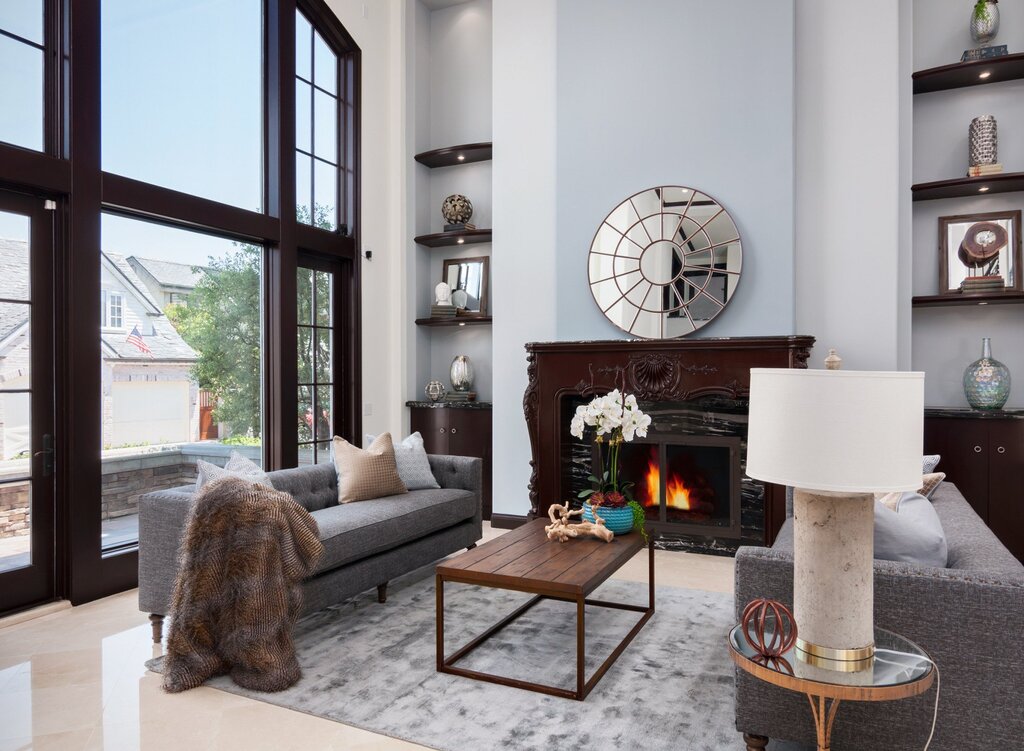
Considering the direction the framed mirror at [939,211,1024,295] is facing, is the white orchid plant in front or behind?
in front

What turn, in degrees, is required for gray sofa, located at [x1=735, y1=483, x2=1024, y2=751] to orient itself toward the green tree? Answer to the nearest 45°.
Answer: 0° — it already faces it

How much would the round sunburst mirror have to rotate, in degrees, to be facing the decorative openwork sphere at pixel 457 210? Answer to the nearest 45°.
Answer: approximately 135° to its right

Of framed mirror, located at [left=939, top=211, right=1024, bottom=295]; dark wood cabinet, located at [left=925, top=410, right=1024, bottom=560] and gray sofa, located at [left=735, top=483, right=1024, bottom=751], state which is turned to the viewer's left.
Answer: the gray sofa

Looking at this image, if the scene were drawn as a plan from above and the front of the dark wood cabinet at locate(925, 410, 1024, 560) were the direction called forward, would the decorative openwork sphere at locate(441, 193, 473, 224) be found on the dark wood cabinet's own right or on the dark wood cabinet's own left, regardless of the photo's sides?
on the dark wood cabinet's own right

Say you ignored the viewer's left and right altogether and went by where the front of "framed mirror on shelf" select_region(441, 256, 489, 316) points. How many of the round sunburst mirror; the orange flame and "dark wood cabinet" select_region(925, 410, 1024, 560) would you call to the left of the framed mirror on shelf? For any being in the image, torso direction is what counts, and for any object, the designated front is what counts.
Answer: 3

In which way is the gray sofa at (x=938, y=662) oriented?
to the viewer's left

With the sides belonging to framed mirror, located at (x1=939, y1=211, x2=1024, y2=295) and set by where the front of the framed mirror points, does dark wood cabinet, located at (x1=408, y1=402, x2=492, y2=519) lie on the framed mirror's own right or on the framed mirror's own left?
on the framed mirror's own right

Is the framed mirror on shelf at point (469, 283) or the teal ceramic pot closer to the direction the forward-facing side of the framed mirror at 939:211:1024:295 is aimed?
the teal ceramic pot

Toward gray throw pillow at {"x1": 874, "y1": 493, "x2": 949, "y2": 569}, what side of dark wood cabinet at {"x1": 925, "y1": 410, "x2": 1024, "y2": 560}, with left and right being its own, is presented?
front

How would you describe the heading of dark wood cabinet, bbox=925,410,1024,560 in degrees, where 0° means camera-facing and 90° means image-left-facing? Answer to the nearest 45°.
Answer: approximately 0°

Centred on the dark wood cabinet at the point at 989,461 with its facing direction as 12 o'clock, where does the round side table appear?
The round side table is roughly at 12 o'clock from the dark wood cabinet.

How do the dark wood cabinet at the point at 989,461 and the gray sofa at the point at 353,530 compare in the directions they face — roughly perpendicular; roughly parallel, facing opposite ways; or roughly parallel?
roughly perpendicular

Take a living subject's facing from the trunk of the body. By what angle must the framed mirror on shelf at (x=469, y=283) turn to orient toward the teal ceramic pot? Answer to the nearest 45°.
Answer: approximately 45° to its left

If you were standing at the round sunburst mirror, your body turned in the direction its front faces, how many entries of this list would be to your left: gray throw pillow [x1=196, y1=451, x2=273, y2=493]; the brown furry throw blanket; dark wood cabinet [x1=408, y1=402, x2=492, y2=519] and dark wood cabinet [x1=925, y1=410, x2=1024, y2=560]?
1
